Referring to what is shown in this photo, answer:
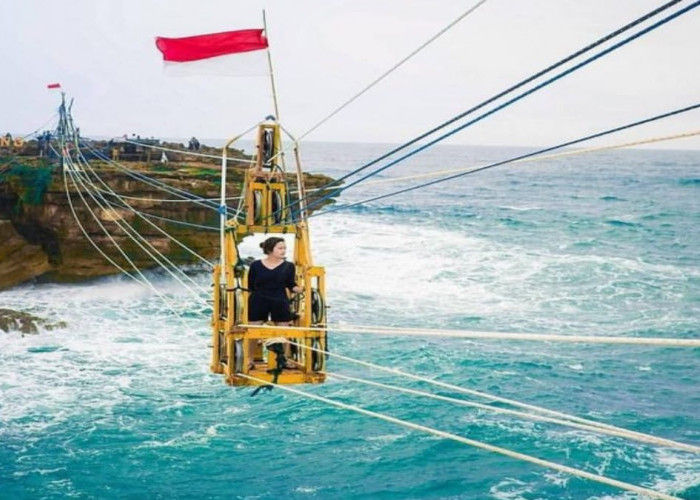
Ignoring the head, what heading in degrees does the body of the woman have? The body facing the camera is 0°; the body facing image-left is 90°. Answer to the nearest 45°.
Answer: approximately 0°

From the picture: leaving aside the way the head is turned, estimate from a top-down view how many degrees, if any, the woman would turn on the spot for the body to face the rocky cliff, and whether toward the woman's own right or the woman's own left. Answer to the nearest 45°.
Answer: approximately 180°

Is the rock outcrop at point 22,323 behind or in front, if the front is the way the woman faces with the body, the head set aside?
behind
